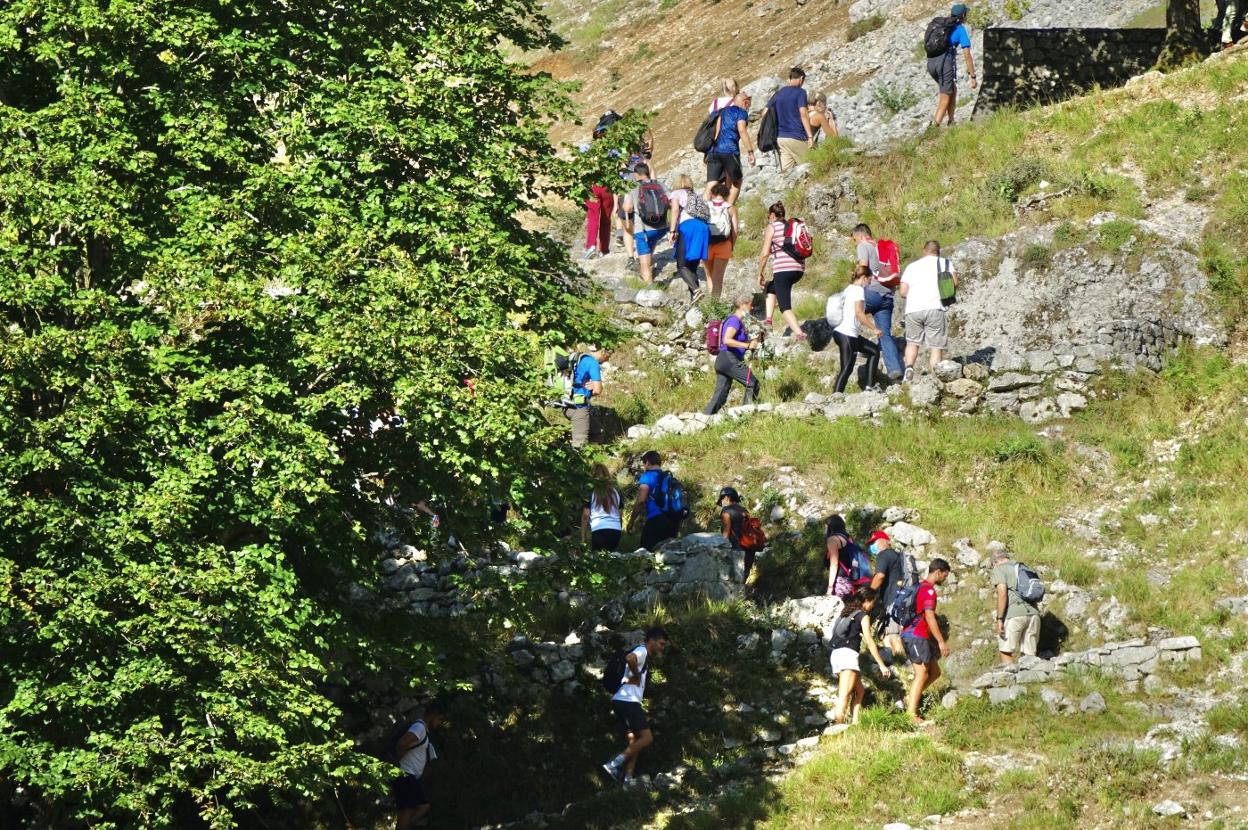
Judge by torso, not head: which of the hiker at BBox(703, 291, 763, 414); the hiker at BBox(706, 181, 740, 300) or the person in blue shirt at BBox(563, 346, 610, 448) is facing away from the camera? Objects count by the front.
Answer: the hiker at BBox(706, 181, 740, 300)

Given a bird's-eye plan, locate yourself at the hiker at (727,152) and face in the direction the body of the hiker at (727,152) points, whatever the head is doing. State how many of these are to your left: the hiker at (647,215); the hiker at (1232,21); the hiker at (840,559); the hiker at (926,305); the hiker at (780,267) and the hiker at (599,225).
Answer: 2

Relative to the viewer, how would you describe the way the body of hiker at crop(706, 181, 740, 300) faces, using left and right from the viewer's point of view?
facing away from the viewer

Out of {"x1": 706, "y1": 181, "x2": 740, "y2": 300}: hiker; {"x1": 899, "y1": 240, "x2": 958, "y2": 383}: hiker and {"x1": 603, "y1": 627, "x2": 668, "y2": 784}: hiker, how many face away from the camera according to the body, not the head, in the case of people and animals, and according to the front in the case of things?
2

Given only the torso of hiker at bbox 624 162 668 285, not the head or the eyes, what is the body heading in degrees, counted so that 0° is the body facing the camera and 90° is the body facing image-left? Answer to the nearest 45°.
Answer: approximately 135°

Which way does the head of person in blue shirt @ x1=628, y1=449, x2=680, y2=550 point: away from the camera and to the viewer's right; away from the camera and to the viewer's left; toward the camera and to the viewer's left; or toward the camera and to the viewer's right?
away from the camera and to the viewer's left

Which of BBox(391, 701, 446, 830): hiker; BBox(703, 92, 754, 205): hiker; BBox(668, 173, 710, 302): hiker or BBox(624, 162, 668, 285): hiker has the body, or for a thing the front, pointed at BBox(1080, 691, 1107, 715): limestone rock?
BBox(391, 701, 446, 830): hiker

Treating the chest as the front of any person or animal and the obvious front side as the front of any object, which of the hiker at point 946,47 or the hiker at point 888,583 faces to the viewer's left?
the hiker at point 888,583

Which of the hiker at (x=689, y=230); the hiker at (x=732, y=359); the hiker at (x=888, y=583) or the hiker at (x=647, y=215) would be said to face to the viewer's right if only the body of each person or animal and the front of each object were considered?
the hiker at (x=732, y=359)

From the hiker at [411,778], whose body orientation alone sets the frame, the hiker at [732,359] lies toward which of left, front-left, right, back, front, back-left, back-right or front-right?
front-left

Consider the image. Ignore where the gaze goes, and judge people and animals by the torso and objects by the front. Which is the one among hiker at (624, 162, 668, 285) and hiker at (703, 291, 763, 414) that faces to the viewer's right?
hiker at (703, 291, 763, 414)

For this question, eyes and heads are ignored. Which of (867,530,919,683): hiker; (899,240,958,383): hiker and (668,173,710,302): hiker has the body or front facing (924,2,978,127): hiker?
(899,240,958,383): hiker

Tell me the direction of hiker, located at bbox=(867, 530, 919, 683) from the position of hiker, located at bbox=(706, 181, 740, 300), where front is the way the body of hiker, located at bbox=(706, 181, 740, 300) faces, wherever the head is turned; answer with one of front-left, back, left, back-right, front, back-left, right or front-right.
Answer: back

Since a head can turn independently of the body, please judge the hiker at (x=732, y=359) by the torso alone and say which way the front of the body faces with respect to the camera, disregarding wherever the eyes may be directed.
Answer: to the viewer's right

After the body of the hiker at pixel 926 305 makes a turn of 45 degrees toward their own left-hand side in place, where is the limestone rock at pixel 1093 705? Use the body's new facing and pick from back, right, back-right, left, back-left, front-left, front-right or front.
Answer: back-left

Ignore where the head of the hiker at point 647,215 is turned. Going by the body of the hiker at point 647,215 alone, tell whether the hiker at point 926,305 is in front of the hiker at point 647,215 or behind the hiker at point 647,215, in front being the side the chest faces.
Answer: behind
